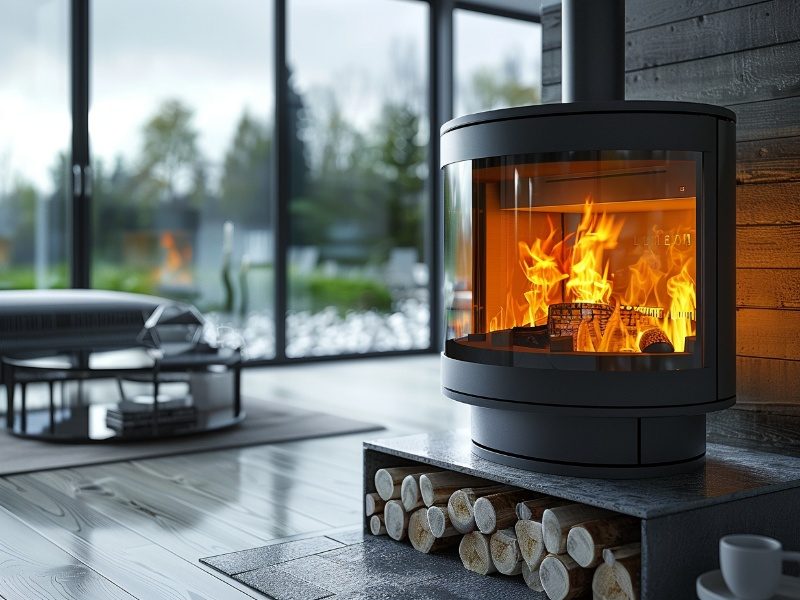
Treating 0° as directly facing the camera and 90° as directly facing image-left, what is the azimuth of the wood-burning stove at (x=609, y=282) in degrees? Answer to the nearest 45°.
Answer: approximately 45°
